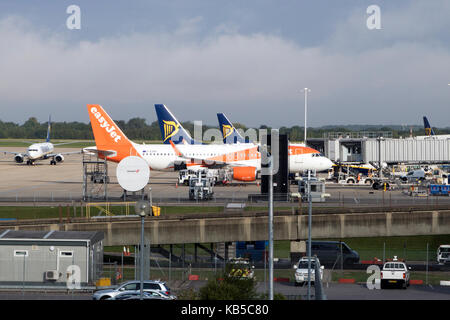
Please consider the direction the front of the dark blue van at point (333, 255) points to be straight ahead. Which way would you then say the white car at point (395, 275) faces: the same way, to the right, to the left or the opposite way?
to the left

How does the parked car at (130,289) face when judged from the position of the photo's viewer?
facing to the left of the viewer

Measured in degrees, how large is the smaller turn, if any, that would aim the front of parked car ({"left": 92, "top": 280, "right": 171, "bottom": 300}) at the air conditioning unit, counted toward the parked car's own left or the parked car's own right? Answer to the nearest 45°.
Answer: approximately 45° to the parked car's own right

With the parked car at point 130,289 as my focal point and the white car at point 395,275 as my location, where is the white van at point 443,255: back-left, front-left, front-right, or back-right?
back-right
